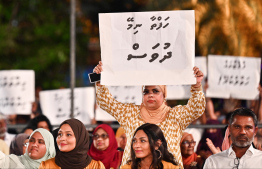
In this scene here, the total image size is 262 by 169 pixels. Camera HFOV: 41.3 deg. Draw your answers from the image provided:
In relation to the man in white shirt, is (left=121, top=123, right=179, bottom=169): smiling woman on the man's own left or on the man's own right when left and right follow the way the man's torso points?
on the man's own right

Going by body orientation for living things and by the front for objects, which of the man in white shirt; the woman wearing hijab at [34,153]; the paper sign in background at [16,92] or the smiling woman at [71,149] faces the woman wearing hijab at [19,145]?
the paper sign in background

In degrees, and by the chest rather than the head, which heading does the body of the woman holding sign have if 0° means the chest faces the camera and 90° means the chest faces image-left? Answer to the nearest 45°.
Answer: approximately 0°

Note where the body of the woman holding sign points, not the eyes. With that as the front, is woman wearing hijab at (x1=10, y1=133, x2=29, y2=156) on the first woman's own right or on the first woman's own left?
on the first woman's own right

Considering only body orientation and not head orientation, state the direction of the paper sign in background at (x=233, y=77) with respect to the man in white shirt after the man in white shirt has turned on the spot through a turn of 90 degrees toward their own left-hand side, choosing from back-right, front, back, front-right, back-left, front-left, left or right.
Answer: left

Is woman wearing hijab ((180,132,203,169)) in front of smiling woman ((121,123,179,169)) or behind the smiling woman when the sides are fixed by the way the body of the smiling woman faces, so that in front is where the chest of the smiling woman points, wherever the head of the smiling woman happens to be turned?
behind

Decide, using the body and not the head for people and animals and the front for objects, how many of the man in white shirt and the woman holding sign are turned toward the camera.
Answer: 2

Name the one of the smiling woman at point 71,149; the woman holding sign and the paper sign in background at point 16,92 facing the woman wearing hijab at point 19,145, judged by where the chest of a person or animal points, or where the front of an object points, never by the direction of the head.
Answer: the paper sign in background

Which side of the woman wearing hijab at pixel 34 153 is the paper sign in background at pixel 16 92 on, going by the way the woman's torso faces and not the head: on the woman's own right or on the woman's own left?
on the woman's own right
